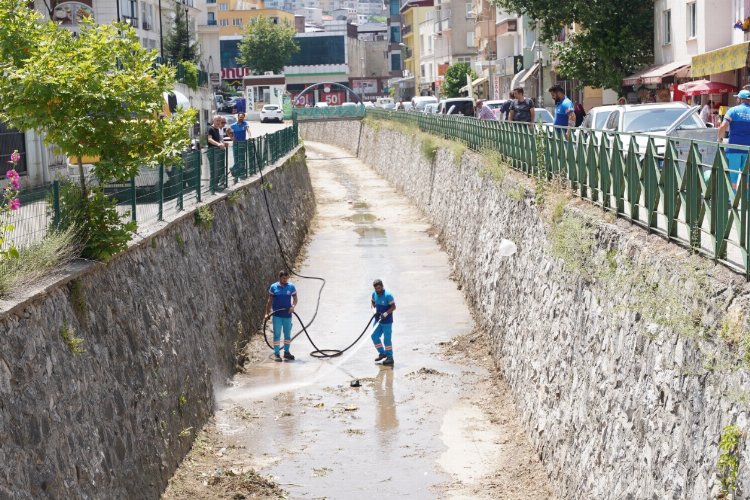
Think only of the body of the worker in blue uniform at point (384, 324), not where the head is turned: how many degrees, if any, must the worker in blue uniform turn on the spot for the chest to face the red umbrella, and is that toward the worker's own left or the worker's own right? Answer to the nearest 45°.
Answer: approximately 180°

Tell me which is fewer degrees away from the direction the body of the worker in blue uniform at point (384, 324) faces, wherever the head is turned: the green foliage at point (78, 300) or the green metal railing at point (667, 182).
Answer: the green foliage

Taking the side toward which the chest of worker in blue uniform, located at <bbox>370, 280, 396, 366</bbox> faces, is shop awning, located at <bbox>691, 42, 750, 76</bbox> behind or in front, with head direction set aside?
behind

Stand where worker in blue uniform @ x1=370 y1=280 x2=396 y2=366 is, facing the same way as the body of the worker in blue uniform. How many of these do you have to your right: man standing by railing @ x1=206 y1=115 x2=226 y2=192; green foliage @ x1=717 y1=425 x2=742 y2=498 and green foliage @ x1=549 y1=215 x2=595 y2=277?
1

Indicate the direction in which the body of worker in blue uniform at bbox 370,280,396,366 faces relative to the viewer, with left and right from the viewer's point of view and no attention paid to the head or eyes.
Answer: facing the viewer and to the left of the viewer

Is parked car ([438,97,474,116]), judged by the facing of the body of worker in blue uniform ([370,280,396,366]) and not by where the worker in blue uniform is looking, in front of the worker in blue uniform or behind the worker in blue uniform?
behind

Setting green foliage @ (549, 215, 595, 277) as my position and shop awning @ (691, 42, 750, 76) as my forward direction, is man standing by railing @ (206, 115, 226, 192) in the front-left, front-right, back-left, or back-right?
front-left

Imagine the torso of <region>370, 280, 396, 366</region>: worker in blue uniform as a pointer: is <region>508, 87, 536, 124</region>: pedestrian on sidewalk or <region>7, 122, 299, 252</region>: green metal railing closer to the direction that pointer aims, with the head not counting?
the green metal railing

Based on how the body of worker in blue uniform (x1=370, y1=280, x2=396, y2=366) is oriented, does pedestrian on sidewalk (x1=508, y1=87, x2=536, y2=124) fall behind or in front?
behind

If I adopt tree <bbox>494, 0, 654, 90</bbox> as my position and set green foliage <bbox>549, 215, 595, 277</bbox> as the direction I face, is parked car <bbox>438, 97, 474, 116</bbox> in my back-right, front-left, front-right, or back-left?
back-right

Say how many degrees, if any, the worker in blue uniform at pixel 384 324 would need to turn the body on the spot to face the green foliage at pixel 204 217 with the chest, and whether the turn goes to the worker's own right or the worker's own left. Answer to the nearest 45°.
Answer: approximately 45° to the worker's own right
